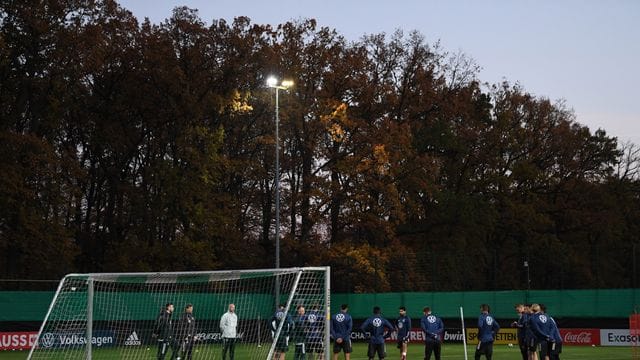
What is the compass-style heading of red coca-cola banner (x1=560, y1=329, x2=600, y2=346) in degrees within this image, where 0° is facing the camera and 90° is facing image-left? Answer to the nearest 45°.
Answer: approximately 0°

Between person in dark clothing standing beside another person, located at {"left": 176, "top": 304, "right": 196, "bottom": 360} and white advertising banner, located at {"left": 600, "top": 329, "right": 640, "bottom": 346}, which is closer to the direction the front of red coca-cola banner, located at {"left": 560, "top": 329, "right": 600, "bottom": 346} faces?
the person in dark clothing standing beside another person

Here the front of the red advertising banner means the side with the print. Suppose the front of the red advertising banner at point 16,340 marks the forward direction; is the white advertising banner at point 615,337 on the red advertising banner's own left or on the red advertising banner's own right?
on the red advertising banner's own left

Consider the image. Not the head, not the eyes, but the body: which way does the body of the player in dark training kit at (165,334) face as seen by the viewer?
to the viewer's right

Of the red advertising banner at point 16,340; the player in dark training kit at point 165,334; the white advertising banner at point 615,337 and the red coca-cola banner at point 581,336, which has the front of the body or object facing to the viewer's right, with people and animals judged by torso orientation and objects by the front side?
the player in dark training kit
